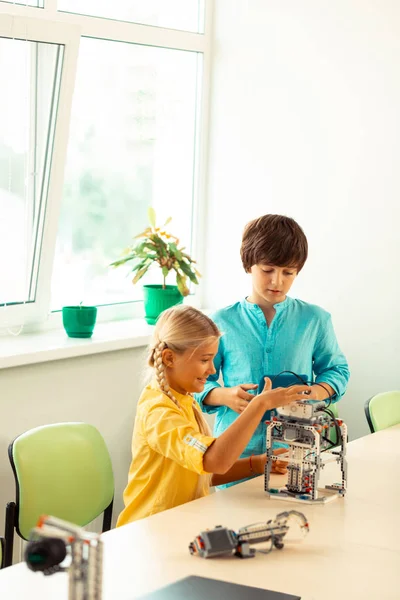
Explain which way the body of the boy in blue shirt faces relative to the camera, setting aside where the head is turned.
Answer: toward the camera

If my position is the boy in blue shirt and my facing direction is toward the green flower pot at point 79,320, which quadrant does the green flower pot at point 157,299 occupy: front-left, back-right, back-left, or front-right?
front-right

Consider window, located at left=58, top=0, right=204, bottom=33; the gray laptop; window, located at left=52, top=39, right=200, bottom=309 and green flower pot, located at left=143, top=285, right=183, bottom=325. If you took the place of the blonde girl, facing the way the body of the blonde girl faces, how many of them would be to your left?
3

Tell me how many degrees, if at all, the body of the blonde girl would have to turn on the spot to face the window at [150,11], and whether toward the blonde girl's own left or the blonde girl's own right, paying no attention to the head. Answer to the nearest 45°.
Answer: approximately 90° to the blonde girl's own left

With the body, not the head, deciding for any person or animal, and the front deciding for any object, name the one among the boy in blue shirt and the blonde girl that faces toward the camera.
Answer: the boy in blue shirt

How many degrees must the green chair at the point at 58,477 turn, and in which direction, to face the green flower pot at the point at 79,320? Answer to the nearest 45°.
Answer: approximately 135° to its left

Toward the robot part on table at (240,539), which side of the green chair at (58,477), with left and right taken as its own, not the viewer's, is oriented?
front

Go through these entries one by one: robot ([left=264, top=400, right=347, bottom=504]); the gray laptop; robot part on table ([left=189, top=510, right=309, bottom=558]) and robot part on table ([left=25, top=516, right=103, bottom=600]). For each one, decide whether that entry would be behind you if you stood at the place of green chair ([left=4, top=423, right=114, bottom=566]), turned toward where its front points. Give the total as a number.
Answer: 0

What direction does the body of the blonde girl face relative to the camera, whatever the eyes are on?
to the viewer's right

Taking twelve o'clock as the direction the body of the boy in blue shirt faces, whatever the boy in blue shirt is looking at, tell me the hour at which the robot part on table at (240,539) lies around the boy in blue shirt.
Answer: The robot part on table is roughly at 12 o'clock from the boy in blue shirt.

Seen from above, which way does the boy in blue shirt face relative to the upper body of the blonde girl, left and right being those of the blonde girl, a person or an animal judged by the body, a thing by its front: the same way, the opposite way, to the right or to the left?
to the right

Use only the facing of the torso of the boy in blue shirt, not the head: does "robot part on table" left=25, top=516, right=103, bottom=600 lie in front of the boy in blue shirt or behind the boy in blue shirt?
in front

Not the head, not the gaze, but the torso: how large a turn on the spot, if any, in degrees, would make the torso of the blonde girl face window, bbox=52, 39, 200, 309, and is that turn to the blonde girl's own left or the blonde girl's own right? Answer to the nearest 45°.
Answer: approximately 90° to the blonde girl's own left

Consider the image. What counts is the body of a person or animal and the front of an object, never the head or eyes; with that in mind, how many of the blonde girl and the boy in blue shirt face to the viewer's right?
1

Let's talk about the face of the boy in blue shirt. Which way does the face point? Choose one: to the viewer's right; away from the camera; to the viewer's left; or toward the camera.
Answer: toward the camera

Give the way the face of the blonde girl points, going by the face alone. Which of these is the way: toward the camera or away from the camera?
toward the camera
